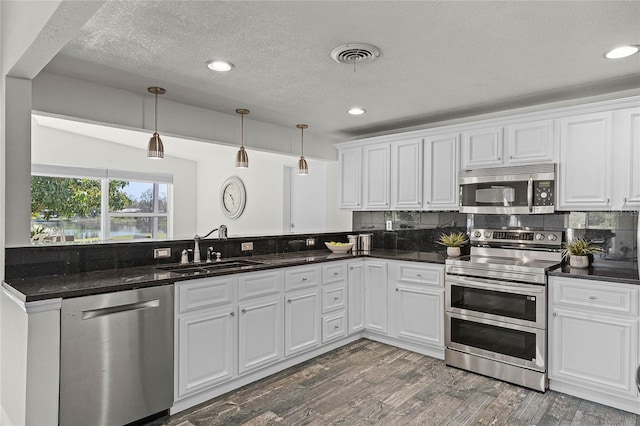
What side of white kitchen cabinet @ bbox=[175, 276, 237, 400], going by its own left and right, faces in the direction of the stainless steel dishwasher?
right

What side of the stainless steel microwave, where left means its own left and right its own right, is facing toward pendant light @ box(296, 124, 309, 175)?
right

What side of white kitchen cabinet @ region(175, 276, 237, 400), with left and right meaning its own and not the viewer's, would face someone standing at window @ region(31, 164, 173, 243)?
back

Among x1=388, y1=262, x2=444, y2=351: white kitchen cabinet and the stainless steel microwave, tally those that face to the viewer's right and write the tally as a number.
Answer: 0

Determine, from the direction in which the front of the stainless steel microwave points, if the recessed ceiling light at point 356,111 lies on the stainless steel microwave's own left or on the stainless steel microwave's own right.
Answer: on the stainless steel microwave's own right

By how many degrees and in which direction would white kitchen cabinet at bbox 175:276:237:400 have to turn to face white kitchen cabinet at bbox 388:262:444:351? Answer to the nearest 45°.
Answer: approximately 45° to its left

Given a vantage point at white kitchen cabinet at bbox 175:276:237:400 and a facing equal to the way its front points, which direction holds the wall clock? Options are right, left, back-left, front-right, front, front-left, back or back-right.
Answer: back-left

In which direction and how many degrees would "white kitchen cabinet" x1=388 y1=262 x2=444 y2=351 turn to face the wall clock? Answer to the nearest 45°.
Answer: approximately 90° to its right

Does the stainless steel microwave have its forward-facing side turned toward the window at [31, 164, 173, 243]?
no

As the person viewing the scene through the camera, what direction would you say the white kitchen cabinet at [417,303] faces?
facing the viewer and to the left of the viewer

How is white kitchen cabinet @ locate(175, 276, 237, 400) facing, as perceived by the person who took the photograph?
facing the viewer and to the right of the viewer

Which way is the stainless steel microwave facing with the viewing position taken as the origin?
facing the viewer

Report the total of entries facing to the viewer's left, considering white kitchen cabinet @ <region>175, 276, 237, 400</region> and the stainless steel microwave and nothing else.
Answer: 0

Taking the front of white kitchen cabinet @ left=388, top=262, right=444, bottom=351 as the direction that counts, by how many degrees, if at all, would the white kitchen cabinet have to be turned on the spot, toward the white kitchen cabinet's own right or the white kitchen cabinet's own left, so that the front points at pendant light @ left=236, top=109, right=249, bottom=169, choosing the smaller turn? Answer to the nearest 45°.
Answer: approximately 45° to the white kitchen cabinet's own right
